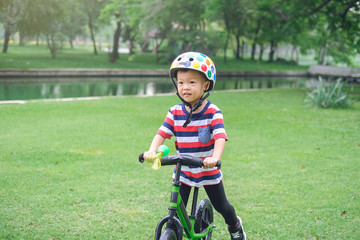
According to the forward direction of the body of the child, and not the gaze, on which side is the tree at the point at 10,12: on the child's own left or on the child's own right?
on the child's own right

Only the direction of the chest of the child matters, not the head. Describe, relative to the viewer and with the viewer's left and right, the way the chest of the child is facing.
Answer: facing the viewer and to the left of the viewer

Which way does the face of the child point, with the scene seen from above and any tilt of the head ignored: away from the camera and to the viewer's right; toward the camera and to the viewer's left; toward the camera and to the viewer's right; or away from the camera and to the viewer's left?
toward the camera and to the viewer's left

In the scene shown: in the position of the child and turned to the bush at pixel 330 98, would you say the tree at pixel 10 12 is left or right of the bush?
left

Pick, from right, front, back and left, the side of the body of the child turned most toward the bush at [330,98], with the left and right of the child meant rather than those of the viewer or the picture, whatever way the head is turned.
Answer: back
